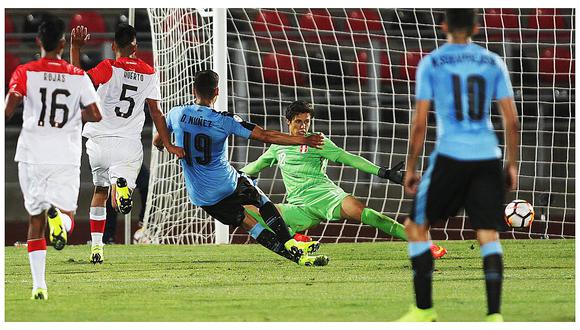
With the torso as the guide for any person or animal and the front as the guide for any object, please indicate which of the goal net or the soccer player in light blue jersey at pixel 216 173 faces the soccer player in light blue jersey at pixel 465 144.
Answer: the goal net

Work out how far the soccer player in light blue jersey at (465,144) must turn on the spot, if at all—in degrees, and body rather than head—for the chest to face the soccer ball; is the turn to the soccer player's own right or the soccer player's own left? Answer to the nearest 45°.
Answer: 0° — they already face it

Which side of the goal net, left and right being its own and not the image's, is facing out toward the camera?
front

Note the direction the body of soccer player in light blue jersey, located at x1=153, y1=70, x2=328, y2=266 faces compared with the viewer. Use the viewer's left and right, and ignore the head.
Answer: facing away from the viewer and to the right of the viewer

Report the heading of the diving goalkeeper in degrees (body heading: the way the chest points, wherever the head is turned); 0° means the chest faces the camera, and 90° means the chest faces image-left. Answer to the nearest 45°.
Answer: approximately 0°

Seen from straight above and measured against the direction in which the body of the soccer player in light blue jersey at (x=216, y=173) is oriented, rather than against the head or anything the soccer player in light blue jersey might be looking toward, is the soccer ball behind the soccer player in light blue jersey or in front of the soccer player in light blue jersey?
in front

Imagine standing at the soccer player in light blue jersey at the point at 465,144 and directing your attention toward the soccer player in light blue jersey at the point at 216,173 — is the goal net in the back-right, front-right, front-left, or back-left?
front-right

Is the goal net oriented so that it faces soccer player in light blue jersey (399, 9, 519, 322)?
yes

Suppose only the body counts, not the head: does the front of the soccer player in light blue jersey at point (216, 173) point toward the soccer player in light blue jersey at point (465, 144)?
no

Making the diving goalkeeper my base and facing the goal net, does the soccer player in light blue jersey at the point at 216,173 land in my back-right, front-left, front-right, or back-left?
back-left

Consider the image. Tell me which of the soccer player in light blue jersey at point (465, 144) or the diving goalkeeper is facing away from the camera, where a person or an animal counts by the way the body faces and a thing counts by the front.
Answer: the soccer player in light blue jersey

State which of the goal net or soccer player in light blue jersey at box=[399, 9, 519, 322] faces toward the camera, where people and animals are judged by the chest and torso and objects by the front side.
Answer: the goal net

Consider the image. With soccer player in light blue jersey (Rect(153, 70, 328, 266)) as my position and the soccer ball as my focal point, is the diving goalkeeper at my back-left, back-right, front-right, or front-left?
front-left

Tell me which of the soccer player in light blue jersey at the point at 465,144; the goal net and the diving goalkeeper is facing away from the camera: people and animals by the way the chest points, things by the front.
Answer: the soccer player in light blue jersey

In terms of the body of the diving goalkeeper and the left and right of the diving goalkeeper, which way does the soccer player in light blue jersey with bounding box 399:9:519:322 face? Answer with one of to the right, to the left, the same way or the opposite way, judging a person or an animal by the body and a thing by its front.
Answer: the opposite way

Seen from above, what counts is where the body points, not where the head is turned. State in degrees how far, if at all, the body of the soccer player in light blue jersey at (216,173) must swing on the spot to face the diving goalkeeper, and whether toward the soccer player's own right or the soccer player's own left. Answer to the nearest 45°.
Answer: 0° — they already face them

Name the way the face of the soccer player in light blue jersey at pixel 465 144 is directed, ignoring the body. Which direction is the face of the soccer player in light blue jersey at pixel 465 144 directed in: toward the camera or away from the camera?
away from the camera

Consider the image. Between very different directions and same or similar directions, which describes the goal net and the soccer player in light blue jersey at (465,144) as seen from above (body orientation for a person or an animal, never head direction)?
very different directions

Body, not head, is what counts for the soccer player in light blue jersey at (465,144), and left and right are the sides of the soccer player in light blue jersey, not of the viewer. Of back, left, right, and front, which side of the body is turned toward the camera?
back

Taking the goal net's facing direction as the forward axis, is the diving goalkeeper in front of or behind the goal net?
in front
